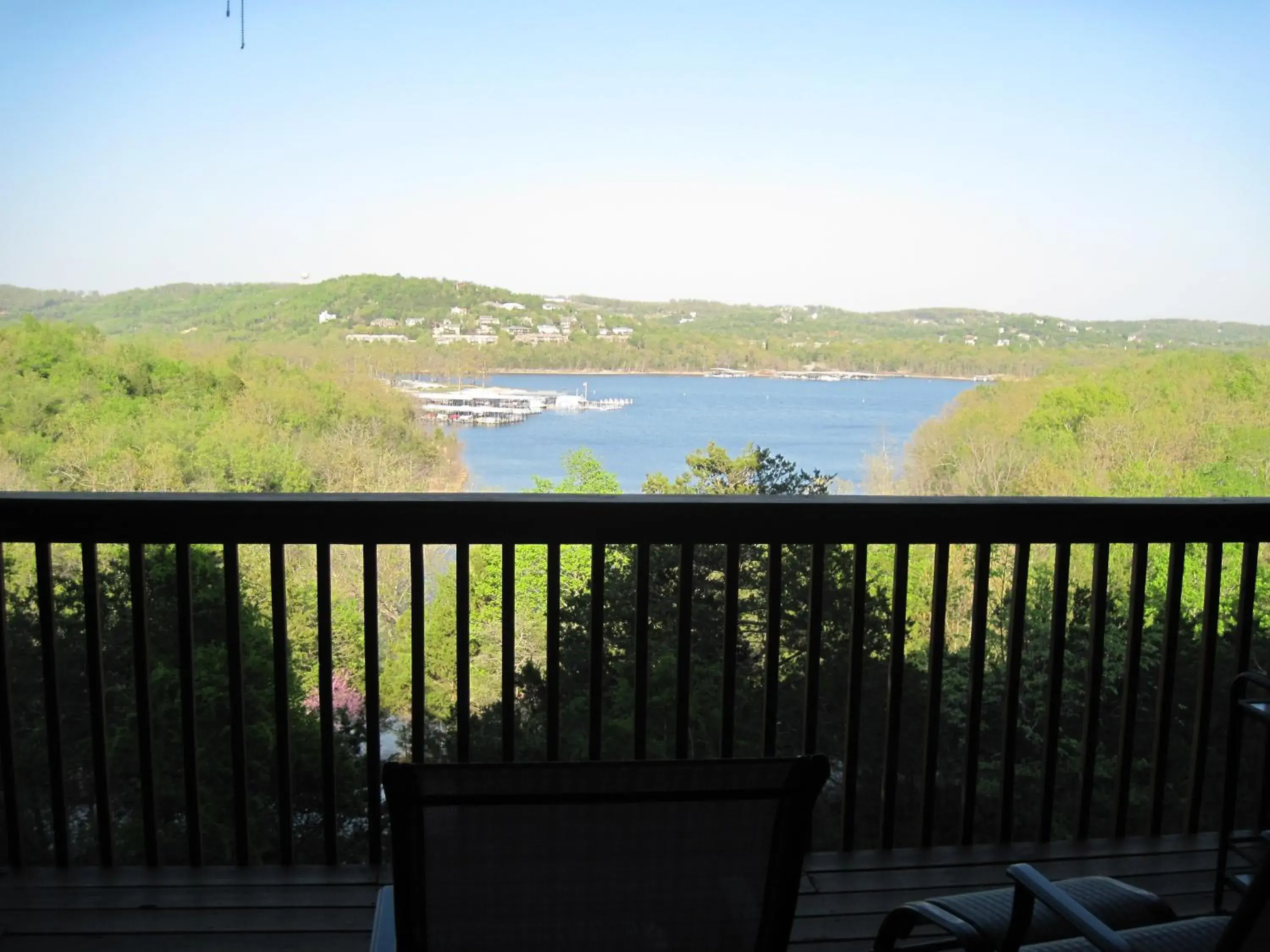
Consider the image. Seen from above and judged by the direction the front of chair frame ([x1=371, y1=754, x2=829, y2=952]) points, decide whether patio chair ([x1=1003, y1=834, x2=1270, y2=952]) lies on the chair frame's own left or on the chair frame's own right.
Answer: on the chair frame's own right

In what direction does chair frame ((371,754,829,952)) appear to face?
away from the camera

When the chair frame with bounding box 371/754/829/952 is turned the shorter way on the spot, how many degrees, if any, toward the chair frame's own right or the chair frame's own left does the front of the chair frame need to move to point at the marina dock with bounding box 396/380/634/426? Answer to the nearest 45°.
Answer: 0° — it already faces it

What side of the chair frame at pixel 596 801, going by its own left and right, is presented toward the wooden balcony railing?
front

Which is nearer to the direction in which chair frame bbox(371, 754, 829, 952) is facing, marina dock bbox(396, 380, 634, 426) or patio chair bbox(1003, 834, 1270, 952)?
the marina dock

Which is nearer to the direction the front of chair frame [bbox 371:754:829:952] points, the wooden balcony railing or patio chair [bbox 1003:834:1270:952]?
the wooden balcony railing
